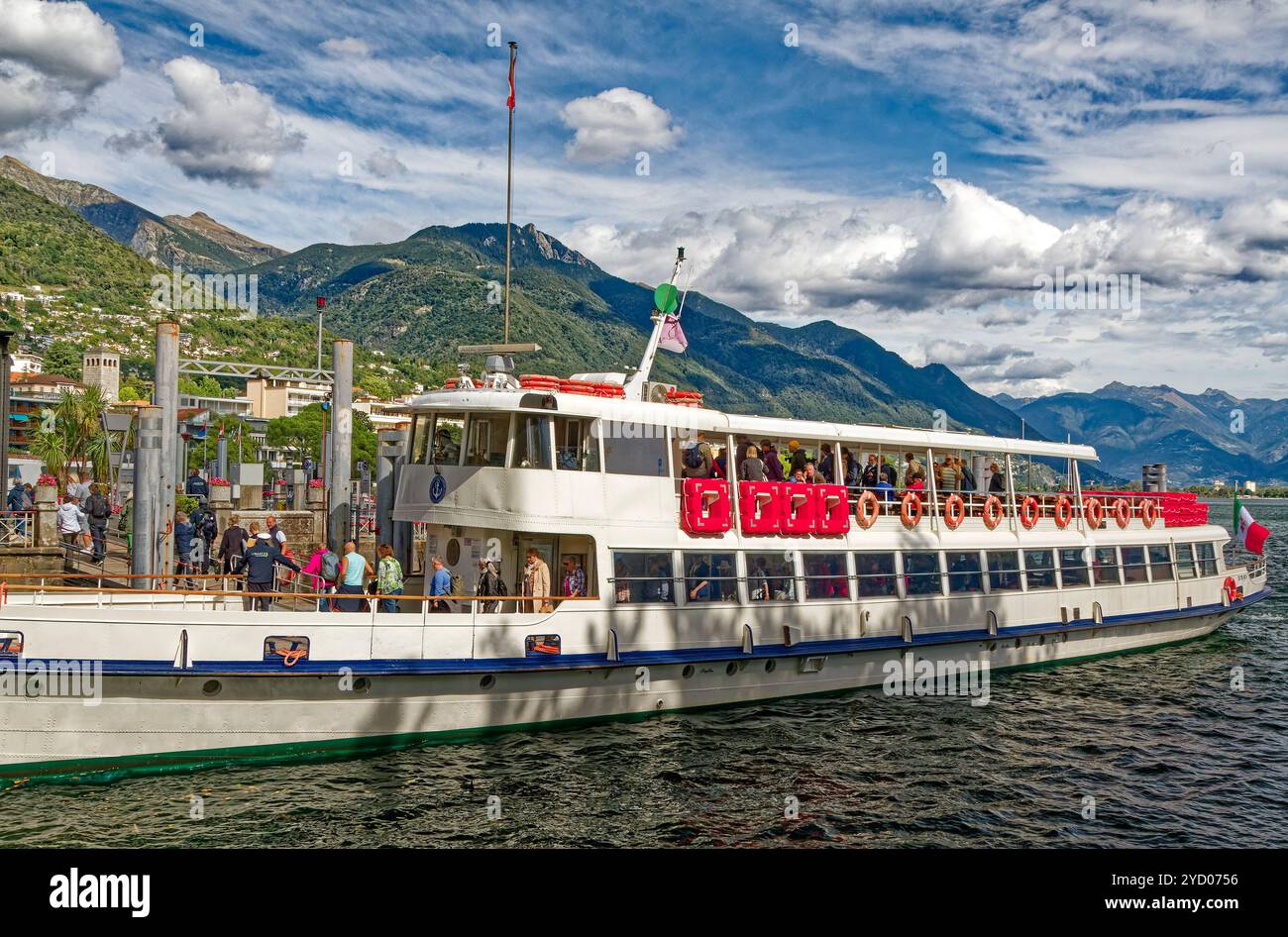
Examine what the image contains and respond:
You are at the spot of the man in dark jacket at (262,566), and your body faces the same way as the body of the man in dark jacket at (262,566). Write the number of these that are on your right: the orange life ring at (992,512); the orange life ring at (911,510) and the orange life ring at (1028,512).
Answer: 3

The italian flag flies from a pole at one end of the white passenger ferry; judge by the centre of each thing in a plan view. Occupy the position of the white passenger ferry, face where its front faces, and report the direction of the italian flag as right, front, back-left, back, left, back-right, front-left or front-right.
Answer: back

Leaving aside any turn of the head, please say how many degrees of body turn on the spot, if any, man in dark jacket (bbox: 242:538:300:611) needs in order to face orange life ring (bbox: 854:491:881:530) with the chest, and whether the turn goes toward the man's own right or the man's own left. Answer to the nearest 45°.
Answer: approximately 90° to the man's own right

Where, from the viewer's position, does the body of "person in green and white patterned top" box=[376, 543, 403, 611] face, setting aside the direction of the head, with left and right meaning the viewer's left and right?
facing away from the viewer and to the left of the viewer

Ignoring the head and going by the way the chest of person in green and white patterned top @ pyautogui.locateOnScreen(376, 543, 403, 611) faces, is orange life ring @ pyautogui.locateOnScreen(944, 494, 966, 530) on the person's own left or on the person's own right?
on the person's own right

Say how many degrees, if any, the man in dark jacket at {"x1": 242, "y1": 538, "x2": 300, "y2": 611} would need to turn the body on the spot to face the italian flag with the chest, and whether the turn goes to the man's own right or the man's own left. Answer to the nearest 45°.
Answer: approximately 90° to the man's own right

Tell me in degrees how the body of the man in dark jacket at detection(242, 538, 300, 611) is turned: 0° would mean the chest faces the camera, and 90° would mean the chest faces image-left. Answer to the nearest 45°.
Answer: approximately 180°

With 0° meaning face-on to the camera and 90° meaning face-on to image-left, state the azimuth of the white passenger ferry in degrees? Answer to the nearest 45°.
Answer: approximately 45°

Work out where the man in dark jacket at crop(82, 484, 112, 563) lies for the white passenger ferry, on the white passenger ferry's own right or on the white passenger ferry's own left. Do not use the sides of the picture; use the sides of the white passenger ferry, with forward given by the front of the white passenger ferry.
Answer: on the white passenger ferry's own right
